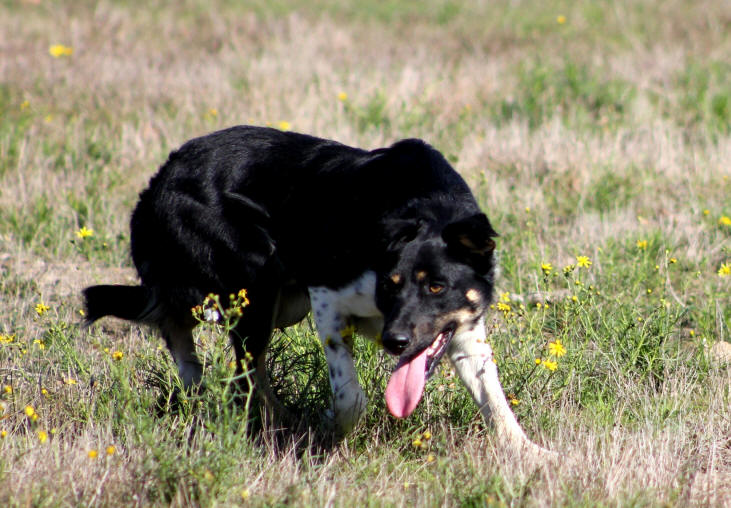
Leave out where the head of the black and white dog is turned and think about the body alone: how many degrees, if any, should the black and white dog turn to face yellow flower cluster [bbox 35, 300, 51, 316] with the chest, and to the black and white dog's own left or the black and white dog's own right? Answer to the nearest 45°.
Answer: approximately 135° to the black and white dog's own right

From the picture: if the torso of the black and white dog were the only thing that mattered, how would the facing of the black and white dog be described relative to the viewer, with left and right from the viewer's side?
facing the viewer and to the right of the viewer

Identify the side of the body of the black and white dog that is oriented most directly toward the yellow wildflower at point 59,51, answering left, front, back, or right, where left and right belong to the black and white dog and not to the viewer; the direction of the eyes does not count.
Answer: back
